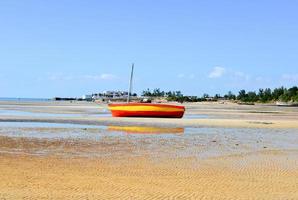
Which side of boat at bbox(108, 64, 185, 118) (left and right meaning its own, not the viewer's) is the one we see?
left
